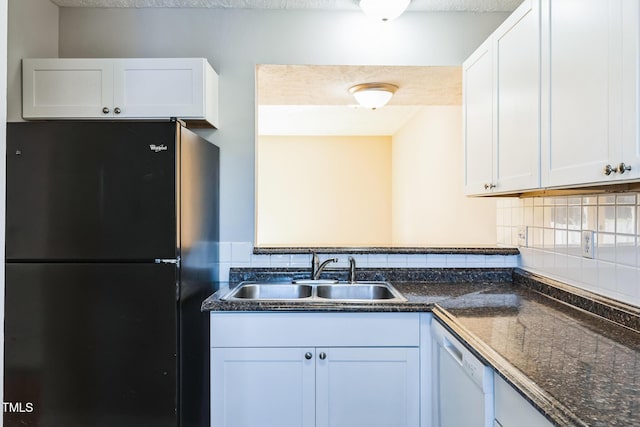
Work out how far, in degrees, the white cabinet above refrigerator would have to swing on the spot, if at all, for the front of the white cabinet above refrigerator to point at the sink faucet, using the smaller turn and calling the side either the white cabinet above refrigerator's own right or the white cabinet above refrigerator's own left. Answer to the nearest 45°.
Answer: approximately 90° to the white cabinet above refrigerator's own left

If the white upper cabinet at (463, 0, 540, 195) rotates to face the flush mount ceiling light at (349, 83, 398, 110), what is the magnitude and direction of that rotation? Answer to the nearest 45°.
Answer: approximately 90° to its right

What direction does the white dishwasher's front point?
to the viewer's left

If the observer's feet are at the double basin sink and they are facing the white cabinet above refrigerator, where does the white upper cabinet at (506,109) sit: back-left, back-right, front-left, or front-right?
back-left

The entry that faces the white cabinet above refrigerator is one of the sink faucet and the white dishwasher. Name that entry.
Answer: the white dishwasher

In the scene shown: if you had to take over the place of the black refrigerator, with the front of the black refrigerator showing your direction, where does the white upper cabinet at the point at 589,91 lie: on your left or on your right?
on your left

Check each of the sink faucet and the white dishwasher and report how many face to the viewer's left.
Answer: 1

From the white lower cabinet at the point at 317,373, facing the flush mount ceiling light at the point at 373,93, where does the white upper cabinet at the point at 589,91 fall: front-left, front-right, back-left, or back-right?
back-right

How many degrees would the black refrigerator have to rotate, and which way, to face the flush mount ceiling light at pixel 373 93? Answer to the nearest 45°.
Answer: approximately 90° to its left

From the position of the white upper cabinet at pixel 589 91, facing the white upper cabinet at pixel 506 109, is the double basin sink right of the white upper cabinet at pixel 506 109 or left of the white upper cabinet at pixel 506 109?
left

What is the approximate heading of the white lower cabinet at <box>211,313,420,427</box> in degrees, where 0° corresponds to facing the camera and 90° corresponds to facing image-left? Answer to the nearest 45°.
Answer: approximately 0°

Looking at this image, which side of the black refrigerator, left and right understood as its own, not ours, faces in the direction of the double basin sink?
left
